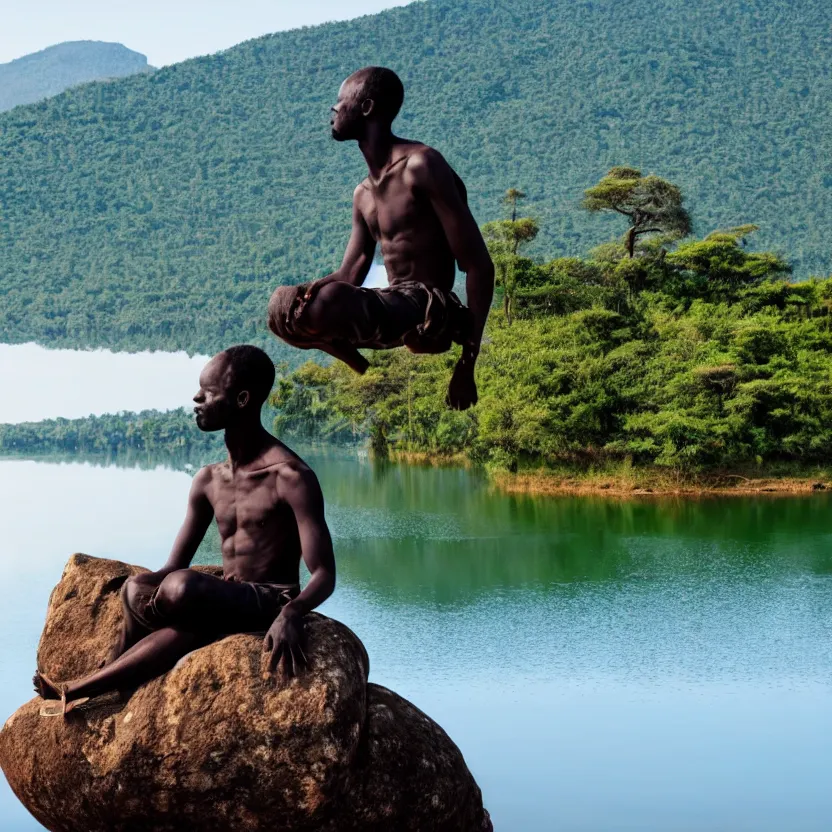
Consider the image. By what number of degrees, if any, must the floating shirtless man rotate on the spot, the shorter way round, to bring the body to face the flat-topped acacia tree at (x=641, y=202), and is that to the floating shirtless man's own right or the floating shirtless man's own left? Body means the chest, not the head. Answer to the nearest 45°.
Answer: approximately 135° to the floating shirtless man's own right

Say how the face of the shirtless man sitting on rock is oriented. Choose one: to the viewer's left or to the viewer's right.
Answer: to the viewer's left

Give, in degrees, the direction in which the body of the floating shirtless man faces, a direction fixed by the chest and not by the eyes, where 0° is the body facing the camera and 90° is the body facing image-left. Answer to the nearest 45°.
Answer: approximately 45°

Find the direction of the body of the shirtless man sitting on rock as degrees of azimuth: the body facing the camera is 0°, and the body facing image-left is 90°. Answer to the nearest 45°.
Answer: approximately 45°

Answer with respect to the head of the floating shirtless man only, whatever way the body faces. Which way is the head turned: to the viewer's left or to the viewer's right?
to the viewer's left

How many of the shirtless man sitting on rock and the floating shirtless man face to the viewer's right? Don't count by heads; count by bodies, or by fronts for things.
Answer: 0
